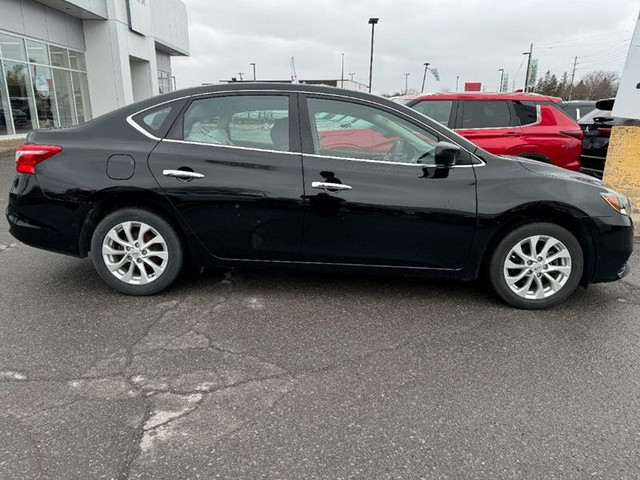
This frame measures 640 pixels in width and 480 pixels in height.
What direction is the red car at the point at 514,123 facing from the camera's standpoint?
to the viewer's left

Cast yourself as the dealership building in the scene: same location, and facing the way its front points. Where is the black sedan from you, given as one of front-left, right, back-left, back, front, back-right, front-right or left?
front-right

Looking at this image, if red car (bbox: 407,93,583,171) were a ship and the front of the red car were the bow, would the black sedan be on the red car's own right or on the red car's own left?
on the red car's own left

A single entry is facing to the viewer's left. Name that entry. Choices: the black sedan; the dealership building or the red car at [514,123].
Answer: the red car

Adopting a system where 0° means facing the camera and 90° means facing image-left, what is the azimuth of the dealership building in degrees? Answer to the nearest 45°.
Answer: approximately 315°

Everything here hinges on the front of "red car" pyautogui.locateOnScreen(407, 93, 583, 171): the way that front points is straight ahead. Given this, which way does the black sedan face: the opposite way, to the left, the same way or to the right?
the opposite way

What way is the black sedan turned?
to the viewer's right

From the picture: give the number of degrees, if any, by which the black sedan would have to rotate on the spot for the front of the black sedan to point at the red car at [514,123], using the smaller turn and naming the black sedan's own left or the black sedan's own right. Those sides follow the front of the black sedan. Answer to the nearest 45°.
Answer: approximately 45° to the black sedan's own left

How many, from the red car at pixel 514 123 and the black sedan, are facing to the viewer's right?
1
